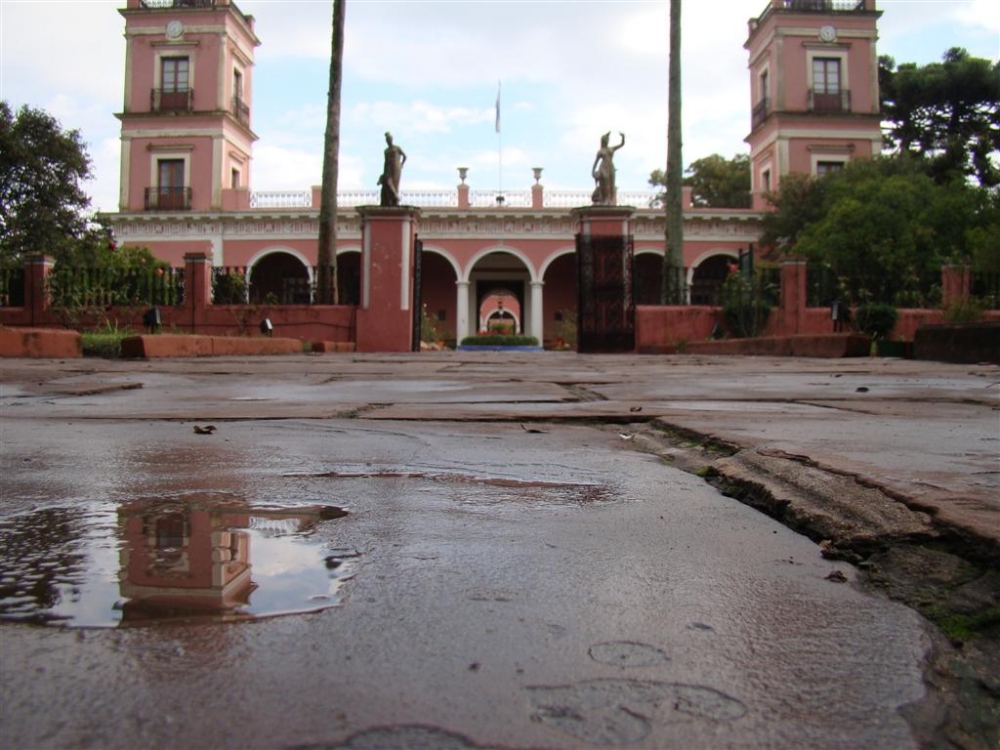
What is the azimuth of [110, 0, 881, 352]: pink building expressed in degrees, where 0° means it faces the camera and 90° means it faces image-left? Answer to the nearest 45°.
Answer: approximately 0°

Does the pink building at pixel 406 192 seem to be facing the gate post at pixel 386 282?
yes
